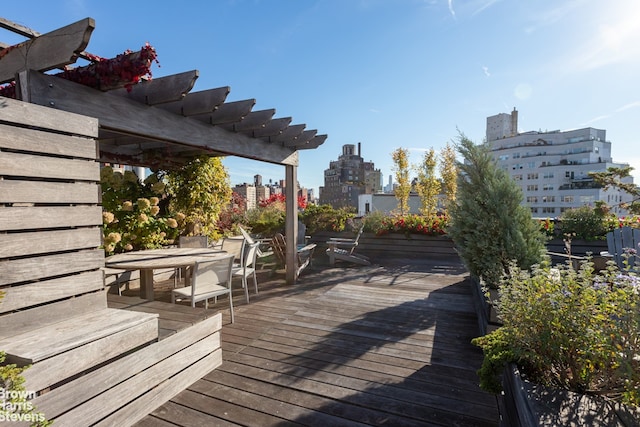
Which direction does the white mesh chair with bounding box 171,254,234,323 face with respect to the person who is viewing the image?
facing away from the viewer and to the left of the viewer

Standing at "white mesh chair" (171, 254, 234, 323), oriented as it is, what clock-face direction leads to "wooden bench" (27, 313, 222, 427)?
The wooden bench is roughly at 8 o'clock from the white mesh chair.

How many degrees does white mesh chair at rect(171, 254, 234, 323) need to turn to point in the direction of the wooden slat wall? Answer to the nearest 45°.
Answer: approximately 90° to its left

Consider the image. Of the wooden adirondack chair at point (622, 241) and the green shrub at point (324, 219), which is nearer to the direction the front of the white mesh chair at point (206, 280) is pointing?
the green shrub

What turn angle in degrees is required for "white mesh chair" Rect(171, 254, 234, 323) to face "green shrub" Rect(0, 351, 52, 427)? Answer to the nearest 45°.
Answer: approximately 135° to its left

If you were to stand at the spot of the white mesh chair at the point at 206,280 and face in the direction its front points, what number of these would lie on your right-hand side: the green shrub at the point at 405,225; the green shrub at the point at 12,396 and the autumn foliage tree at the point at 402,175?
2

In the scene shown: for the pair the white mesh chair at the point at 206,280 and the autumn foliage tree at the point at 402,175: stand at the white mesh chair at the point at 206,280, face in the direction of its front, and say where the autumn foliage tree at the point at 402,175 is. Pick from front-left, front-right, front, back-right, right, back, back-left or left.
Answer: right

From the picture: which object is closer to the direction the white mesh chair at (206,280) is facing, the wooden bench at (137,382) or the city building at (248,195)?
the city building

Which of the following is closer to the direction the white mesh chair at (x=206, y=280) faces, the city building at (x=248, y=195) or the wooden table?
the wooden table

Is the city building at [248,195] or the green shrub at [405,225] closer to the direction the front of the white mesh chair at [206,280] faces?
the city building

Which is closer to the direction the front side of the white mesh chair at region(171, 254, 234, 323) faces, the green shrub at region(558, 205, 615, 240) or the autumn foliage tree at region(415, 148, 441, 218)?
the autumn foliage tree

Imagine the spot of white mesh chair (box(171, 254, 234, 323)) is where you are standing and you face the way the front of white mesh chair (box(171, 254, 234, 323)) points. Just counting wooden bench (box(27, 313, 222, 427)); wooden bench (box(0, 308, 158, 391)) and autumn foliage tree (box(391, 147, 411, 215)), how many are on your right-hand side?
1

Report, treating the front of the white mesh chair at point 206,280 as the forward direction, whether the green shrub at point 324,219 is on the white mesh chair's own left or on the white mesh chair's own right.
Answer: on the white mesh chair's own right

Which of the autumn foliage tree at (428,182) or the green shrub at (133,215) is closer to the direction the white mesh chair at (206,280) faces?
the green shrub
